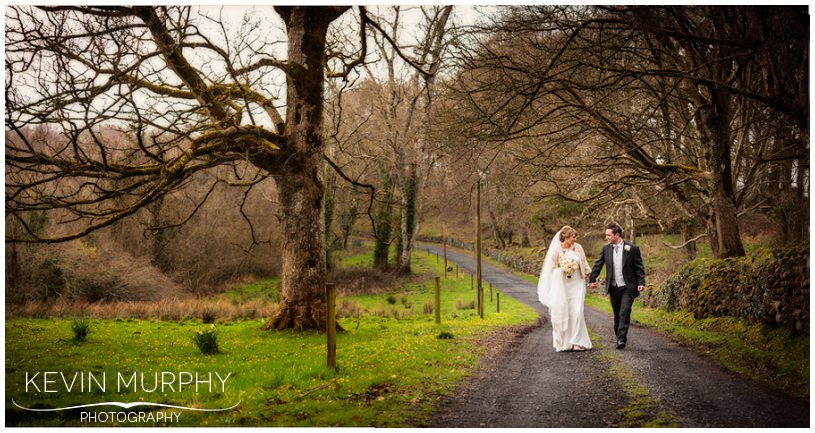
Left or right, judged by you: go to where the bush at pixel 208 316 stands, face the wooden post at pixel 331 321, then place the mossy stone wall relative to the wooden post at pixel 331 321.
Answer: left

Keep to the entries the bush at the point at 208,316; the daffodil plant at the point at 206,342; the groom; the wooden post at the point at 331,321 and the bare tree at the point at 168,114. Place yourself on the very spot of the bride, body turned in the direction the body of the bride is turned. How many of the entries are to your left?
1

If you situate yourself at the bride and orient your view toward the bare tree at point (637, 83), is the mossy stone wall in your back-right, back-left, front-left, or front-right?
front-right

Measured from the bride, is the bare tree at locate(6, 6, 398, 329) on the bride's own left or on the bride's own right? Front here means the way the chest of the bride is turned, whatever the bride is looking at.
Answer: on the bride's own right

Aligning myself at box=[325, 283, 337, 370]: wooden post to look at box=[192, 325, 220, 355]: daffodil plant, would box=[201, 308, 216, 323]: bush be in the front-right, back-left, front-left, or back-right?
front-right

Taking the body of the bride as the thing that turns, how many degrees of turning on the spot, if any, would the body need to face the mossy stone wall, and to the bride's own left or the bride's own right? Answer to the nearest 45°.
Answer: approximately 90° to the bride's own left

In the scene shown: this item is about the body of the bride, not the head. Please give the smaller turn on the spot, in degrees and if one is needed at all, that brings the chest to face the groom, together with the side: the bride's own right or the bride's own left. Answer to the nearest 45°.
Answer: approximately 90° to the bride's own left

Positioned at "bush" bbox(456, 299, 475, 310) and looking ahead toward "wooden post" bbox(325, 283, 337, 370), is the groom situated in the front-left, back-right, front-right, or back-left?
front-left

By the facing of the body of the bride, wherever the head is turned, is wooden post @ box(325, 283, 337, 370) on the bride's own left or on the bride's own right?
on the bride's own right

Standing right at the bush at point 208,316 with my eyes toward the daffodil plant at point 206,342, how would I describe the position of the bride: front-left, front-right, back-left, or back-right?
front-left

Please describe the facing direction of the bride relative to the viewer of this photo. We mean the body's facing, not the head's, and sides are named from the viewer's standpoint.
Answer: facing the viewer

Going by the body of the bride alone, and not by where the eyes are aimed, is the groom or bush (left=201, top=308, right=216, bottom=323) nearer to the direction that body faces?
the groom

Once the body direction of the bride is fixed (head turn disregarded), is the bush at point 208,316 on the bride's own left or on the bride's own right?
on the bride's own right

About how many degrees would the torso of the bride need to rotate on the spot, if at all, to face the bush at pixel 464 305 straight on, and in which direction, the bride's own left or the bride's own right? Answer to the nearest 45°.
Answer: approximately 180°

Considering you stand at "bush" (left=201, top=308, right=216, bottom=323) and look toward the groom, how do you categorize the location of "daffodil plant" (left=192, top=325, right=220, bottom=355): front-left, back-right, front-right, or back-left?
front-right
